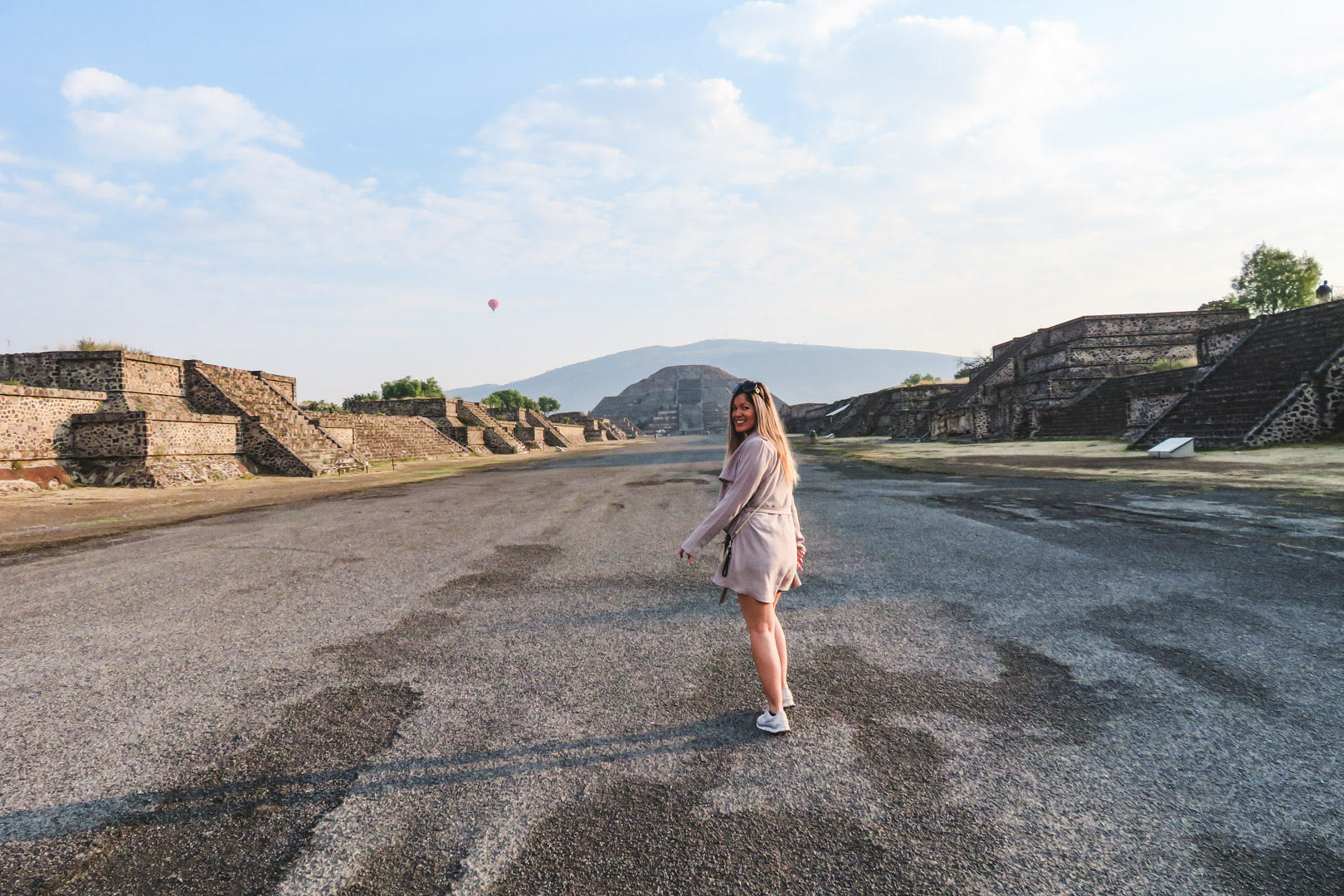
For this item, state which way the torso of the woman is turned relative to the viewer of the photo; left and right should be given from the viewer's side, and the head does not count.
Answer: facing away from the viewer and to the left of the viewer

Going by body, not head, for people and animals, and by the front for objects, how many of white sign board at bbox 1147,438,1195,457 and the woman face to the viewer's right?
0

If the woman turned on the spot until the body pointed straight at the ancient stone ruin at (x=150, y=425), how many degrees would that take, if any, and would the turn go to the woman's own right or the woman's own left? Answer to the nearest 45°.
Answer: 0° — they already face it

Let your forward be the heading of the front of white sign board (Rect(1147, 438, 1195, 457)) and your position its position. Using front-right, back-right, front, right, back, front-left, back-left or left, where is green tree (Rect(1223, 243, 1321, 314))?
back-right

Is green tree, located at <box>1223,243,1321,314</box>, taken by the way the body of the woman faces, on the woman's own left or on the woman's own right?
on the woman's own right

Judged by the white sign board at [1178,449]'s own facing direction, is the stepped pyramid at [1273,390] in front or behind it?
behind

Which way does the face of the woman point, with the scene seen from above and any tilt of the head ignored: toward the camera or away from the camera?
toward the camera

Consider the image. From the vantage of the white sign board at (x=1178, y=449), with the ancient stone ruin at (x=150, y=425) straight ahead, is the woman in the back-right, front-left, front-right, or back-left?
front-left

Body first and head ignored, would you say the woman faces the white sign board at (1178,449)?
no

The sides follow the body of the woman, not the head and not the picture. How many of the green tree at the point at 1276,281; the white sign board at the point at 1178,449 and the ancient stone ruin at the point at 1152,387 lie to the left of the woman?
0

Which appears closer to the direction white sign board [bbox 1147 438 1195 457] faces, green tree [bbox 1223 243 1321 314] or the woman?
the woman

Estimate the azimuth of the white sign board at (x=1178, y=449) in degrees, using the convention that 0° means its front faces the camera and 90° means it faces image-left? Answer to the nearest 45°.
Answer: approximately 45°

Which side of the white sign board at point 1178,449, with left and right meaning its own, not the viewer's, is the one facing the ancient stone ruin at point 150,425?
front

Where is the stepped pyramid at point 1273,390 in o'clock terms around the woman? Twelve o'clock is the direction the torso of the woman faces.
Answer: The stepped pyramid is roughly at 3 o'clock from the woman.

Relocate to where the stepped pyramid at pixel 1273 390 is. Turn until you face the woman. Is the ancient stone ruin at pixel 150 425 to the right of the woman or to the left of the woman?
right

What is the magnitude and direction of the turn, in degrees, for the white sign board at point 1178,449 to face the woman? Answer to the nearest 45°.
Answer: approximately 45° to its left

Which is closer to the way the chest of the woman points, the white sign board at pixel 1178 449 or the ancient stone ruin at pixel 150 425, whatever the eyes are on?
the ancient stone ruin

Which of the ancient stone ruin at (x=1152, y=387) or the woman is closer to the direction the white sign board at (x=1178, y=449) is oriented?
the woman
